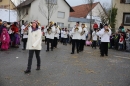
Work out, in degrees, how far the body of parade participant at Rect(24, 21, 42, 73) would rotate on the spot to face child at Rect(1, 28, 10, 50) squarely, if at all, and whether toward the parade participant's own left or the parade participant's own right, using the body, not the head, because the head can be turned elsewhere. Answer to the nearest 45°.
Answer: approximately 135° to the parade participant's own right

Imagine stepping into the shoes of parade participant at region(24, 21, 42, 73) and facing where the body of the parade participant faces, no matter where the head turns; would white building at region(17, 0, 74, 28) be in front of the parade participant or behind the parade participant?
behind

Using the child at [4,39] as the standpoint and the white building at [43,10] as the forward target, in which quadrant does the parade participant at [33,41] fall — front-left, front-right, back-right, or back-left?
back-right

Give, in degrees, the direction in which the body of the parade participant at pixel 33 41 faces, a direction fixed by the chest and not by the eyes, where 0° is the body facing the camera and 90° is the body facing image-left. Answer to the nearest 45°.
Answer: approximately 45°

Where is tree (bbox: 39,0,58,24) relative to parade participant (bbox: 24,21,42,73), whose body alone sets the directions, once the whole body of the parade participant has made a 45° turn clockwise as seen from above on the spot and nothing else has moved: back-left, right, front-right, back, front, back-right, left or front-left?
right
